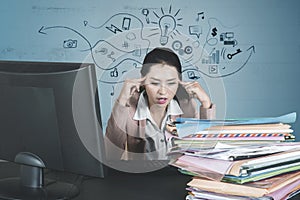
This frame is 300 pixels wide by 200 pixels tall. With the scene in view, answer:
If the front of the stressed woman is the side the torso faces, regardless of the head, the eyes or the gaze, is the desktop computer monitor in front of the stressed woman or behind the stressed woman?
in front

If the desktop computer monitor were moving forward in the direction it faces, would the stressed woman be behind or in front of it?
in front

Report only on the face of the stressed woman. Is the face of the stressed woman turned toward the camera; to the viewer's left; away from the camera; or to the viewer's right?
toward the camera

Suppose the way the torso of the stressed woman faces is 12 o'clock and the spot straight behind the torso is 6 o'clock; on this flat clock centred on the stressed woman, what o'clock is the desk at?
The desk is roughly at 12 o'clock from the stressed woman.

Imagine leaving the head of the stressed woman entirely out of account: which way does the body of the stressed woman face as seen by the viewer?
toward the camera
